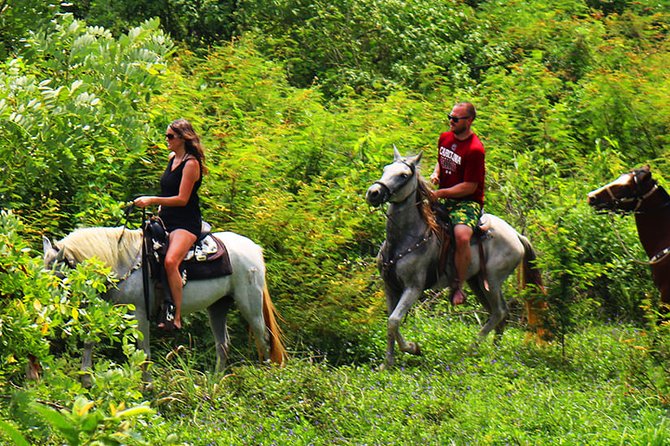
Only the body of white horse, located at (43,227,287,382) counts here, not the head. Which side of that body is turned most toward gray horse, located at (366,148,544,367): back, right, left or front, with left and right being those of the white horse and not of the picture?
back

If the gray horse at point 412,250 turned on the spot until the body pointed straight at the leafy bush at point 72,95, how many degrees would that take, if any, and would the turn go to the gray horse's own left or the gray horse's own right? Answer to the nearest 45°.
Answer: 0° — it already faces it

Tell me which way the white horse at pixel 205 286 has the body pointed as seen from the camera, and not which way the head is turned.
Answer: to the viewer's left

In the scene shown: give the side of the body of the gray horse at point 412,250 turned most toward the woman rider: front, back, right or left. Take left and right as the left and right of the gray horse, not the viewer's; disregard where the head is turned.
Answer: front

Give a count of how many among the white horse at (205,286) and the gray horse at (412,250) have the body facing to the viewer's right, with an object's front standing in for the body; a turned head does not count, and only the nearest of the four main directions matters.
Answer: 0

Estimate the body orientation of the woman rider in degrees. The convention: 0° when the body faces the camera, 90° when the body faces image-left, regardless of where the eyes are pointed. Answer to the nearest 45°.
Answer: approximately 90°

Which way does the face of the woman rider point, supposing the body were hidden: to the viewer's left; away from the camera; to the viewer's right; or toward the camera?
to the viewer's left

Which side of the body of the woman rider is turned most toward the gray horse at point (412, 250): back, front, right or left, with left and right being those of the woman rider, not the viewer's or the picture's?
back

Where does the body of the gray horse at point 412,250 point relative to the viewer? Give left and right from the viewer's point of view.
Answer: facing the viewer and to the left of the viewer
